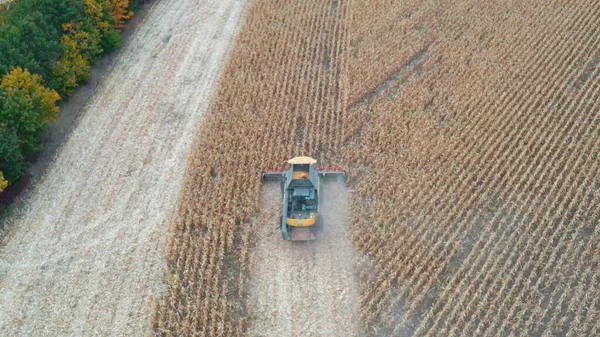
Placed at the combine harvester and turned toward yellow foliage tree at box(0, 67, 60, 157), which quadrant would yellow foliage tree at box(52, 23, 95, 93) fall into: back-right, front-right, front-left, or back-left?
front-right

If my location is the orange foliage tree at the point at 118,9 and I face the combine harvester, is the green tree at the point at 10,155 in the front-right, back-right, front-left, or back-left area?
front-right

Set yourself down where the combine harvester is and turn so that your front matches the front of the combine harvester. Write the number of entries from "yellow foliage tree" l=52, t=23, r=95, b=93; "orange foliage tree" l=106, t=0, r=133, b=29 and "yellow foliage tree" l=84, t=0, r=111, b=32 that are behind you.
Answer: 0

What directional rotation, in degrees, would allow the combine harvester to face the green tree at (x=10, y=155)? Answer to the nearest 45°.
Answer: approximately 90° to its left

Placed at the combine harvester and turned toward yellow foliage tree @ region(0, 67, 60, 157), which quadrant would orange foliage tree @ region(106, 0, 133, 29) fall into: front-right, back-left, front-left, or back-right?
front-right

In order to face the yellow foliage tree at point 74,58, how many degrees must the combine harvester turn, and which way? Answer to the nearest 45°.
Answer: approximately 45° to its left

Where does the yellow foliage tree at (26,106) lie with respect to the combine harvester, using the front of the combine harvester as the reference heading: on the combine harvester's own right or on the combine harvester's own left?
on the combine harvester's own left

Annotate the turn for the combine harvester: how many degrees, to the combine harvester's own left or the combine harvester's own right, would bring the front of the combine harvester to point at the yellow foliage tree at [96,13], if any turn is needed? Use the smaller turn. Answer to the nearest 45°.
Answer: approximately 45° to the combine harvester's own left

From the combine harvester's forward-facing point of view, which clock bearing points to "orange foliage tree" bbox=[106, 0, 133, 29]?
The orange foliage tree is roughly at 11 o'clock from the combine harvester.

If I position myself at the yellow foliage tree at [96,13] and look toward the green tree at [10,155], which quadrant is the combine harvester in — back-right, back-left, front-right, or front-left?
front-left

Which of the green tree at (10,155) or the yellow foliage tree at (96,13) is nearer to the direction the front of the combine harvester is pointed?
the yellow foliage tree

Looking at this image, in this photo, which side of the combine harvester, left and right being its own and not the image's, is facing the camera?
back
